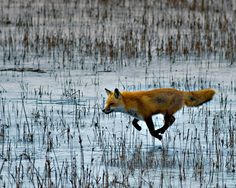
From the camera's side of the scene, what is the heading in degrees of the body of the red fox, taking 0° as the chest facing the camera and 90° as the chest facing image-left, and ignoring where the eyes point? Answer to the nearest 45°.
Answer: approximately 90°
